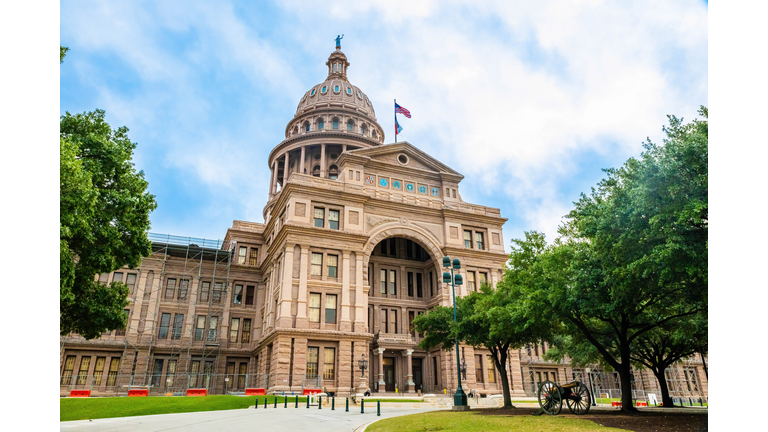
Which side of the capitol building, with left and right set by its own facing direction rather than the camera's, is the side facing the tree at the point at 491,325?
front

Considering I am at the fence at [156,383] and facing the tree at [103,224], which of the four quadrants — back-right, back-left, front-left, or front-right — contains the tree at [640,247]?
front-left

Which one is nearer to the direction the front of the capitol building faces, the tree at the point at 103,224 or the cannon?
the cannon

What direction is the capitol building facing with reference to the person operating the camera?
facing the viewer and to the right of the viewer

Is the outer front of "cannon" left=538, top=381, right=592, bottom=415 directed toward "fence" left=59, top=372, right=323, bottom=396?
no

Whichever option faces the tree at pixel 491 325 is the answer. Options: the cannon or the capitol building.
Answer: the capitol building

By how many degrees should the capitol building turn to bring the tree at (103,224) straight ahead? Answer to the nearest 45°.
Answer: approximately 45° to its right

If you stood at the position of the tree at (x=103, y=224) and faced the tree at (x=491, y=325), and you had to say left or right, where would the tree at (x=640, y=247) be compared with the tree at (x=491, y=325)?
right
